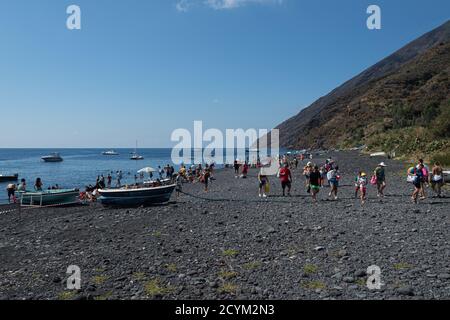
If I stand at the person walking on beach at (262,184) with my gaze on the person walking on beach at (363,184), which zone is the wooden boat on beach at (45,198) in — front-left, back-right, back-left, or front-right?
back-right

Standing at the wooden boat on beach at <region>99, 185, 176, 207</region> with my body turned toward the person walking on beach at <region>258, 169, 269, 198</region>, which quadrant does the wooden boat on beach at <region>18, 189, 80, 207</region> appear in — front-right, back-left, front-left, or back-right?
back-left

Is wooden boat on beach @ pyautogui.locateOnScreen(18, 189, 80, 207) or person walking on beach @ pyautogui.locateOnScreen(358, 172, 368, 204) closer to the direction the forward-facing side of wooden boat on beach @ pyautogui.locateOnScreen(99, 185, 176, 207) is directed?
the person walking on beach

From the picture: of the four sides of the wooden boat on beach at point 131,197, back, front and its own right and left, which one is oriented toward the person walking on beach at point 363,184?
front

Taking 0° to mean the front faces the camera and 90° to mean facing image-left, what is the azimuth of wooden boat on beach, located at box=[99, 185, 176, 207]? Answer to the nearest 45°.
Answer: approximately 270°

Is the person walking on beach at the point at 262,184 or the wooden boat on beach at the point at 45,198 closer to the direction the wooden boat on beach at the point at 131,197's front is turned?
the person walking on beach

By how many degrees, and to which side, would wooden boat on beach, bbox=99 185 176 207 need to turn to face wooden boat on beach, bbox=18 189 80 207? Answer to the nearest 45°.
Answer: approximately 135° to its left

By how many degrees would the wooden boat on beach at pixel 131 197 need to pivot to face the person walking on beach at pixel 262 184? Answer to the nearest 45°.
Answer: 0° — it already faces them

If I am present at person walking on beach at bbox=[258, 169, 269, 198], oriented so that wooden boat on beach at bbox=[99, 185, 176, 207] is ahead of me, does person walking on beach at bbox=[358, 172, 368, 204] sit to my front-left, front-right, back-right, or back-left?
back-left
